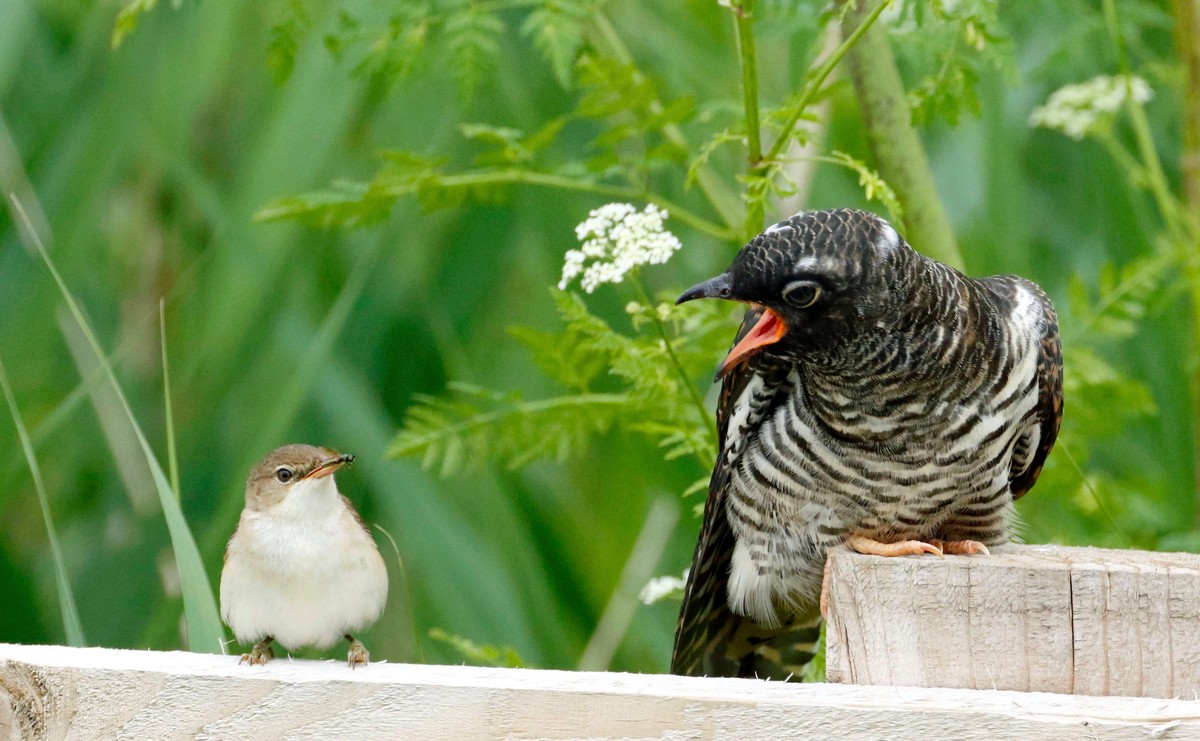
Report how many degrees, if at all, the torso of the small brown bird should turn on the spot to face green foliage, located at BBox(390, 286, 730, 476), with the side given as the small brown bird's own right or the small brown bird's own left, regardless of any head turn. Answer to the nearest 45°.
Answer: approximately 135° to the small brown bird's own left

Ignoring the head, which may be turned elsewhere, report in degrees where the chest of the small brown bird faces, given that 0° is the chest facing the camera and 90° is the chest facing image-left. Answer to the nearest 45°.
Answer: approximately 0°

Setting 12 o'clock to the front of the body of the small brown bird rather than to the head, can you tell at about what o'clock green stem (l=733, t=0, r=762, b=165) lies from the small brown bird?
The green stem is roughly at 8 o'clock from the small brown bird.

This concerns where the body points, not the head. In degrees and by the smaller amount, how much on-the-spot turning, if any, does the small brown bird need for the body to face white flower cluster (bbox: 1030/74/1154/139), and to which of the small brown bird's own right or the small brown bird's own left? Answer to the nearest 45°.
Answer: approximately 135° to the small brown bird's own left

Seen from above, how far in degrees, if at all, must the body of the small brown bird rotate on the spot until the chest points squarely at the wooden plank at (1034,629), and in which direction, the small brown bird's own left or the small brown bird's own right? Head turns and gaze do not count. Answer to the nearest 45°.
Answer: approximately 45° to the small brown bird's own left

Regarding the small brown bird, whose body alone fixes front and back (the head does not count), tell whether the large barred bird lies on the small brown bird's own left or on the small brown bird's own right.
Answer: on the small brown bird's own left

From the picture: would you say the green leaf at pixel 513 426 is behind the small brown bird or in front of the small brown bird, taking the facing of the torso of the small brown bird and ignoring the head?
behind

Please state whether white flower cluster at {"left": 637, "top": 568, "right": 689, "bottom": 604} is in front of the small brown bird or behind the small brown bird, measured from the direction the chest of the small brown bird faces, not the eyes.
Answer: behind
